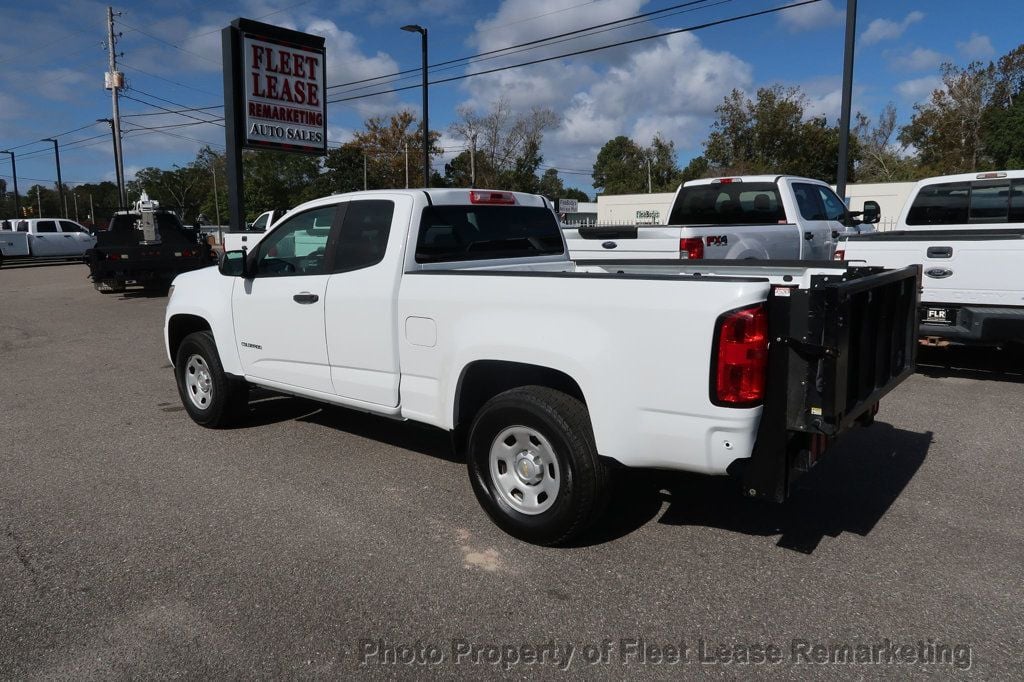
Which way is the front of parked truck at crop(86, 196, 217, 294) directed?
away from the camera

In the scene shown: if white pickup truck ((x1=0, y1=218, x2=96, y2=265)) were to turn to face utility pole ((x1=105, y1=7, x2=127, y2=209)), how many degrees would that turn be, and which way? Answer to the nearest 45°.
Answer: approximately 45° to its left

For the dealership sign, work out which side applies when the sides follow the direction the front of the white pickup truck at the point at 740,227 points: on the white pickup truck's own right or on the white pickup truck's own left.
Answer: on the white pickup truck's own left

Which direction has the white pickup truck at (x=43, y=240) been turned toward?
to the viewer's right

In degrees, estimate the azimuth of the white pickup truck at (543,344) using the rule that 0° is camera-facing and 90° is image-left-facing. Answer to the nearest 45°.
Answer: approximately 135°

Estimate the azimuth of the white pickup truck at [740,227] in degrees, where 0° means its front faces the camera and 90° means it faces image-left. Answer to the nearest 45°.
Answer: approximately 225°

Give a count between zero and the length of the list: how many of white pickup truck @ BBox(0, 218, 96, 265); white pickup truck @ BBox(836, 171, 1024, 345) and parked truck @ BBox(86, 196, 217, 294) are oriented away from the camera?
2

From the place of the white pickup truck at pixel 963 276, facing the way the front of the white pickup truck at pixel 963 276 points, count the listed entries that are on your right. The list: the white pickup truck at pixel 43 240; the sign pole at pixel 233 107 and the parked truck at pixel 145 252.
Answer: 0

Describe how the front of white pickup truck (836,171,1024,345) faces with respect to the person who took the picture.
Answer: facing away from the viewer

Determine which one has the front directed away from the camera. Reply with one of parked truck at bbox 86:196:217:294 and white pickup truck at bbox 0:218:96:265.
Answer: the parked truck

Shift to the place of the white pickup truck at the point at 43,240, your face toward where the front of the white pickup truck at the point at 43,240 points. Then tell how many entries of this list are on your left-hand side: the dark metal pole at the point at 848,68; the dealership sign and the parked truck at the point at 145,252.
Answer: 0

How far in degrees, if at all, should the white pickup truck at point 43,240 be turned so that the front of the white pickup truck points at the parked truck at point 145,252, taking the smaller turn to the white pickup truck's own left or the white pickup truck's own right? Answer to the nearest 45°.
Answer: approximately 90° to the white pickup truck's own right

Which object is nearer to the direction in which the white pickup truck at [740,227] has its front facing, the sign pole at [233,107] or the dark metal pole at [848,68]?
the dark metal pole

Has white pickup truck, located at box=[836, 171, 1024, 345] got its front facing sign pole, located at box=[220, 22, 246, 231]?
no

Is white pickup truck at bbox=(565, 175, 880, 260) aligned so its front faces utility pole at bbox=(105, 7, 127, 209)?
no

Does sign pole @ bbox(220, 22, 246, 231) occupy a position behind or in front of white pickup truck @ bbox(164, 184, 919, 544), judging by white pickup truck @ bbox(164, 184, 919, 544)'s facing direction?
in front
